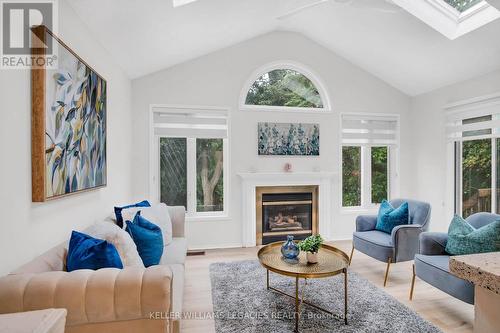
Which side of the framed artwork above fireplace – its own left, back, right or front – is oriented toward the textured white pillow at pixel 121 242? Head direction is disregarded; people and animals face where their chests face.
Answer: front

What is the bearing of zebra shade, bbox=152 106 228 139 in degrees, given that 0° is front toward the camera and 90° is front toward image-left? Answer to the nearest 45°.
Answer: approximately 0°

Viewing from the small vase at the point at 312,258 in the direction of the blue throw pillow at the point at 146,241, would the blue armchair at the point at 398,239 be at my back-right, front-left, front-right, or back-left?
back-right

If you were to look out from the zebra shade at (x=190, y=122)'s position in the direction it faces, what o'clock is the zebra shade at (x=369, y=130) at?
the zebra shade at (x=369, y=130) is roughly at 9 o'clock from the zebra shade at (x=190, y=122).

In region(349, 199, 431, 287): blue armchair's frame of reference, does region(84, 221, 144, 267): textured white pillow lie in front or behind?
in front

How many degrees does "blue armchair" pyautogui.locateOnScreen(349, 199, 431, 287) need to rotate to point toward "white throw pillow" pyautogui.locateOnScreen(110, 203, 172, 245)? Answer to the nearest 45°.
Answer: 0° — it already faces it

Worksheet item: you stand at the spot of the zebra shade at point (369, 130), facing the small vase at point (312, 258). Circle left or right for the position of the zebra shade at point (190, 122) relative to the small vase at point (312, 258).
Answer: right

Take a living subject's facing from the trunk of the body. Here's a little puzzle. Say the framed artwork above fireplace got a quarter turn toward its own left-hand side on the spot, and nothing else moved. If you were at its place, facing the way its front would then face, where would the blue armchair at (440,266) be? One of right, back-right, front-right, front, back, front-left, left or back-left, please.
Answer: front-right

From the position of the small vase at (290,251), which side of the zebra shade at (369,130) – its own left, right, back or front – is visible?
front
